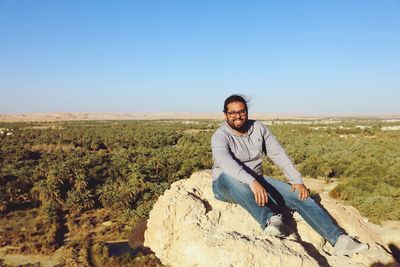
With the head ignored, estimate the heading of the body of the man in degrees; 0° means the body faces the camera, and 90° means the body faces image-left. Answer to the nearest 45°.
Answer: approximately 315°

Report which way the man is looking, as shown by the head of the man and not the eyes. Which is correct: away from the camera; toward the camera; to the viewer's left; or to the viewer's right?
toward the camera
